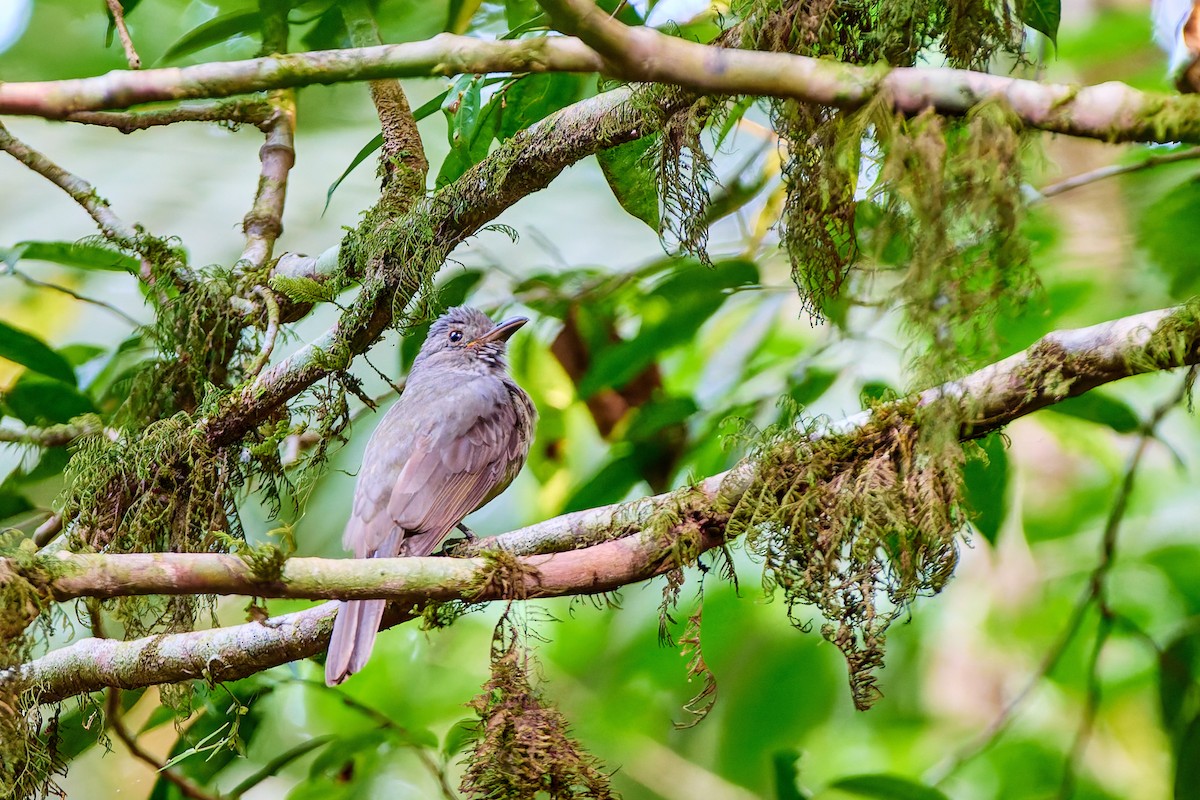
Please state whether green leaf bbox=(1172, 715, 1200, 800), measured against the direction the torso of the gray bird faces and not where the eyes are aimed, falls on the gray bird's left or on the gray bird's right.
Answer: on the gray bird's right

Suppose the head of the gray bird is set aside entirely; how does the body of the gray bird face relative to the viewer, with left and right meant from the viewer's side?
facing away from the viewer and to the right of the viewer

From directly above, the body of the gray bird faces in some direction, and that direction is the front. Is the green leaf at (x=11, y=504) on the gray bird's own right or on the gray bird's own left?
on the gray bird's own left

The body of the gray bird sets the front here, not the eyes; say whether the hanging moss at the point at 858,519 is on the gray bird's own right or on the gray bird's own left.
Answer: on the gray bird's own right

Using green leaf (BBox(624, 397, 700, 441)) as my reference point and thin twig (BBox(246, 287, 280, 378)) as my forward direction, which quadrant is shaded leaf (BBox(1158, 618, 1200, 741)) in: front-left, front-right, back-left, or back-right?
back-left

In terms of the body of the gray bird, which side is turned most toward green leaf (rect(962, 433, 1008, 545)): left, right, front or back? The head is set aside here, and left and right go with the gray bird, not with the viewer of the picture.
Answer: front

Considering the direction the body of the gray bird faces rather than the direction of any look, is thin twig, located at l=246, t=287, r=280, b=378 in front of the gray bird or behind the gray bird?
behind

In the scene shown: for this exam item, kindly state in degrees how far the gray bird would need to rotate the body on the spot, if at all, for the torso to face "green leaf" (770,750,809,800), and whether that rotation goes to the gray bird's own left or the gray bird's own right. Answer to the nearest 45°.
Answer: approximately 45° to the gray bird's own right

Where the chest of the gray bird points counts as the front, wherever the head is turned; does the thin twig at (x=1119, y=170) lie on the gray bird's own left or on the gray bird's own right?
on the gray bird's own right

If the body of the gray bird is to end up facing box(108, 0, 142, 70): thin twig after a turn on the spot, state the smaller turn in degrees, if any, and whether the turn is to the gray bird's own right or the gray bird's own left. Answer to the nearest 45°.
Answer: approximately 180°
